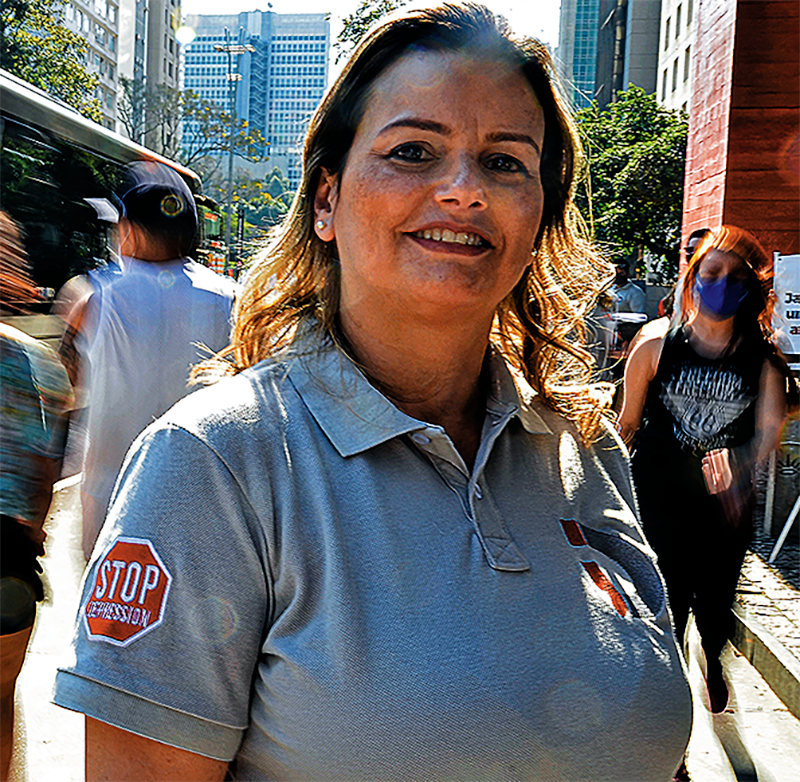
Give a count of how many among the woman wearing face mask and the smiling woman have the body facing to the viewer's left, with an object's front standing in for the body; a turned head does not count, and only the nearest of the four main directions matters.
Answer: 0

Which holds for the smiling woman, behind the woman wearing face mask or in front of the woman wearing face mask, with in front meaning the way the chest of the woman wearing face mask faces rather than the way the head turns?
in front

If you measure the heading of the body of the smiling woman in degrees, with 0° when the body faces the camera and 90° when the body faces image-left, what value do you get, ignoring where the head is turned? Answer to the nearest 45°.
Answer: approximately 315°

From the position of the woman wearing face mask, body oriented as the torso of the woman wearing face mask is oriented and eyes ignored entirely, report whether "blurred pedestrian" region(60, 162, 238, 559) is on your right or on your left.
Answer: on your right

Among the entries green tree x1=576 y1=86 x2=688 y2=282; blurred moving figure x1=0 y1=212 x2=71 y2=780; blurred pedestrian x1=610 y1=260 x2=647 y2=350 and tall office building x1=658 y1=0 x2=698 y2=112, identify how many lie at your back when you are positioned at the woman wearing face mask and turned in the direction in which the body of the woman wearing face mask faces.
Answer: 3

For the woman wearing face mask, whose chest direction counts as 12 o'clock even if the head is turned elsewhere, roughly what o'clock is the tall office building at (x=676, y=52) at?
The tall office building is roughly at 6 o'clock from the woman wearing face mask.

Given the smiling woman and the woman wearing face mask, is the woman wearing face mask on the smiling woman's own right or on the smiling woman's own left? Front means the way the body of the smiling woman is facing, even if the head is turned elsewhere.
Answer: on the smiling woman's own left

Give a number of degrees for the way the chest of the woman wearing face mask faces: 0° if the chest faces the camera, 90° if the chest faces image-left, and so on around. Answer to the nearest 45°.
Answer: approximately 0°

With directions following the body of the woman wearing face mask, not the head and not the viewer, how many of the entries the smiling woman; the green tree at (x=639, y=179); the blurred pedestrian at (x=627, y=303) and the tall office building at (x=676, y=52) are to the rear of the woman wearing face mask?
3

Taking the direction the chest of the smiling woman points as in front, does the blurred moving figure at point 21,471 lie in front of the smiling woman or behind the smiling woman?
behind

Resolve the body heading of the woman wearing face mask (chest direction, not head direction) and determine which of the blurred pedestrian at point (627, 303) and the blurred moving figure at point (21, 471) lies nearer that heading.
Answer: the blurred moving figure
